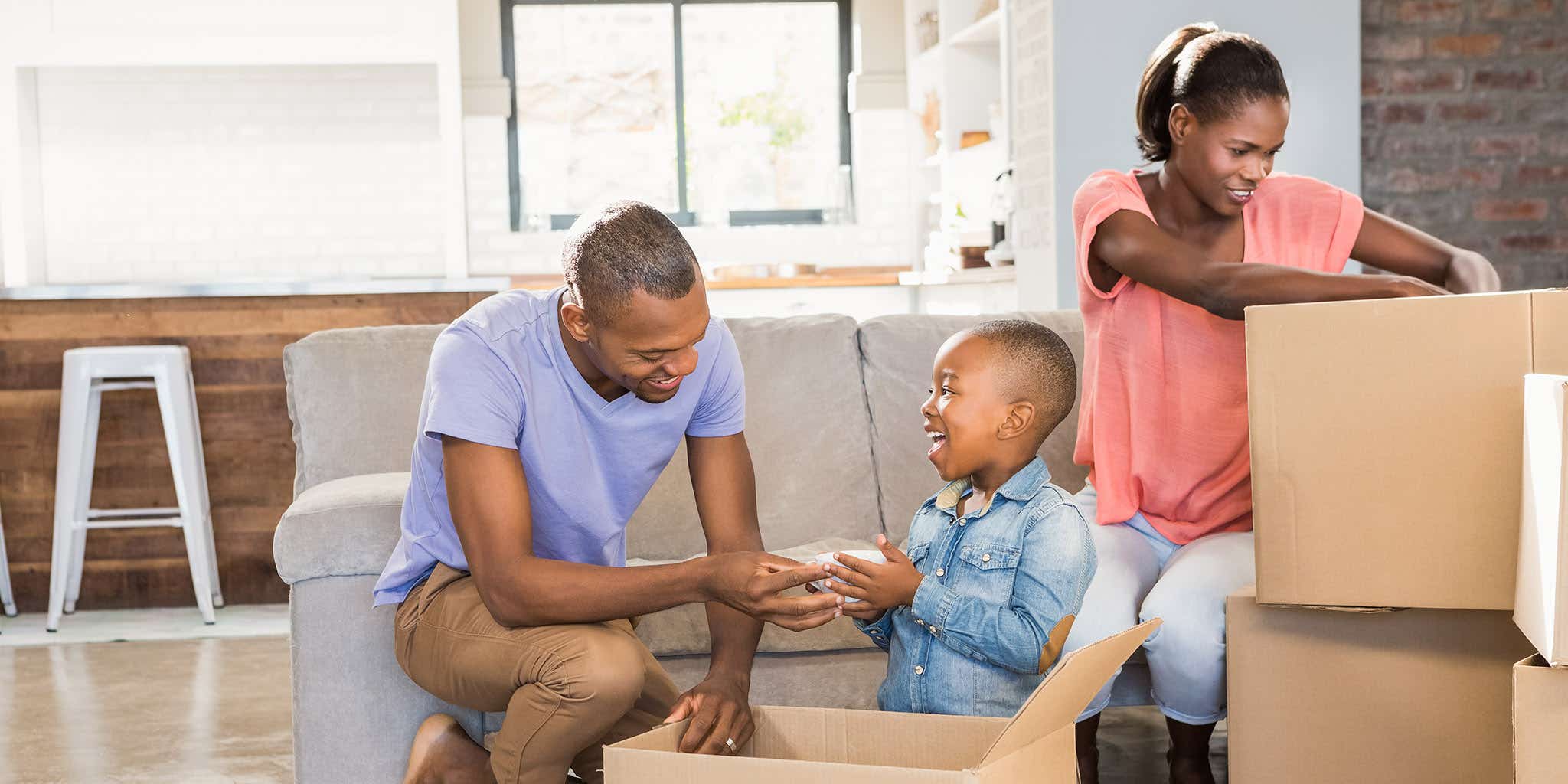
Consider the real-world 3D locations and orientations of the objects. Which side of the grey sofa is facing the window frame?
back

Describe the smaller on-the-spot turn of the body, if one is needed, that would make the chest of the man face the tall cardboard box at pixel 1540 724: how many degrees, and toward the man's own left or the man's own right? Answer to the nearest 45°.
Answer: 0° — they already face it

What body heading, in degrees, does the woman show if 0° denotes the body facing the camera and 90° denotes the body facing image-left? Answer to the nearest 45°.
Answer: approximately 315°

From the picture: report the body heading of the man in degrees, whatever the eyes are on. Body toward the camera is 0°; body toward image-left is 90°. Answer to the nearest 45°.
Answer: approximately 315°

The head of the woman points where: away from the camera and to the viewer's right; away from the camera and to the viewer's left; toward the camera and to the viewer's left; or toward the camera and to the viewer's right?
toward the camera and to the viewer's right

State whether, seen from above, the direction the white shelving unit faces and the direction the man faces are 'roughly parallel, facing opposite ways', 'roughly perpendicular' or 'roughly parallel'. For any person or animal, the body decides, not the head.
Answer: roughly perpendicular

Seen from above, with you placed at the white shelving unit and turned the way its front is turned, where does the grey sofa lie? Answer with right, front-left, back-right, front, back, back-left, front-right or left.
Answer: front-left

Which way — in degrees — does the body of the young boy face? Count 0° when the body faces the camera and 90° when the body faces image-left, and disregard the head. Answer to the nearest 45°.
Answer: approximately 45°

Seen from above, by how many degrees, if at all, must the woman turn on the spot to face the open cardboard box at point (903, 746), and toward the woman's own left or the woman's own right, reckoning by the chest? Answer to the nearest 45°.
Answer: approximately 45° to the woman's own right

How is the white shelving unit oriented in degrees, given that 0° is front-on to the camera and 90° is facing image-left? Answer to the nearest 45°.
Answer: approximately 45°

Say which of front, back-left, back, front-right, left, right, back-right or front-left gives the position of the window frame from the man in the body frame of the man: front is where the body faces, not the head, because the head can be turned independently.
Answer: back-left

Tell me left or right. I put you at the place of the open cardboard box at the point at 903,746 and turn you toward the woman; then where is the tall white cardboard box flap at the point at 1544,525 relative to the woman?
right

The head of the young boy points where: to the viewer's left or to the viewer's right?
to the viewer's left
